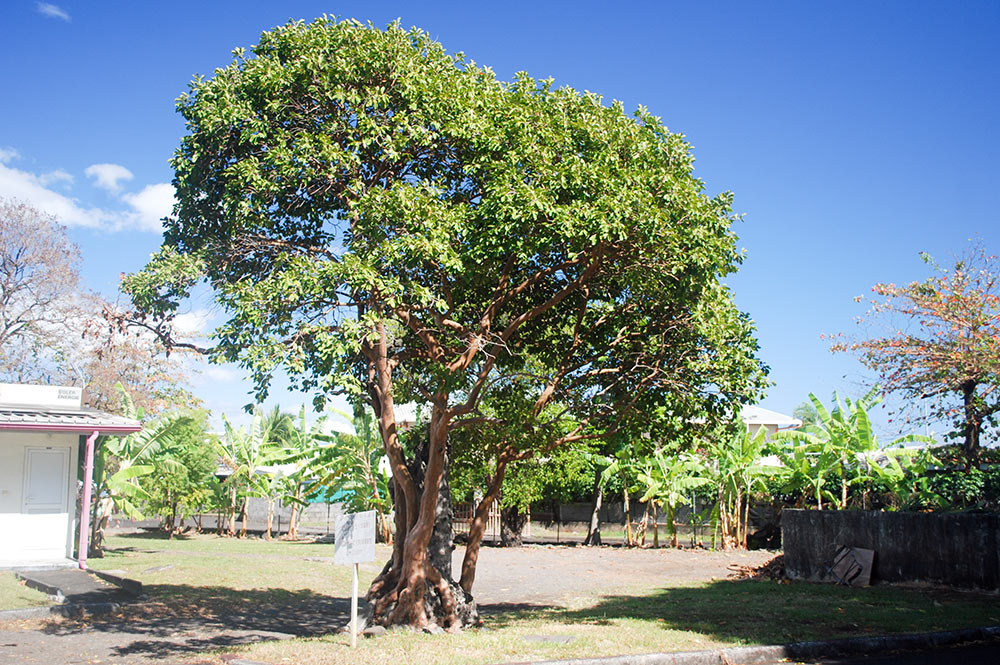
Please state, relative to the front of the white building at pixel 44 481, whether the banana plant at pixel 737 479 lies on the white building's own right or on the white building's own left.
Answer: on the white building's own left

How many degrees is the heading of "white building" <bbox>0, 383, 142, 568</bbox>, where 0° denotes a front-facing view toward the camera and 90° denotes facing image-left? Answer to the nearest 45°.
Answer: approximately 0°

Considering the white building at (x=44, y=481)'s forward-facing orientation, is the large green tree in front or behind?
in front

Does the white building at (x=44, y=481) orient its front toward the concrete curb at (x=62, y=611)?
yes

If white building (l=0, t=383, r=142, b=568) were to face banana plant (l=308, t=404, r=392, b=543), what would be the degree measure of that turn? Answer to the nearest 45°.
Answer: approximately 135° to its left

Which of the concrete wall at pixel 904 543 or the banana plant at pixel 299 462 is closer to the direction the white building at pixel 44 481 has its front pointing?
the concrete wall

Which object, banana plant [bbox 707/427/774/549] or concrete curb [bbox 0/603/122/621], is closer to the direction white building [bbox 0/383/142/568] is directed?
the concrete curb

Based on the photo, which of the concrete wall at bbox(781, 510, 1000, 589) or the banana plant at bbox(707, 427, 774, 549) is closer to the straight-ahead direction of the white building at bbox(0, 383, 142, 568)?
the concrete wall

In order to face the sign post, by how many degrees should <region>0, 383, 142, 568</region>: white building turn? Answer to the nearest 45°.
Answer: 0° — it already faces it
